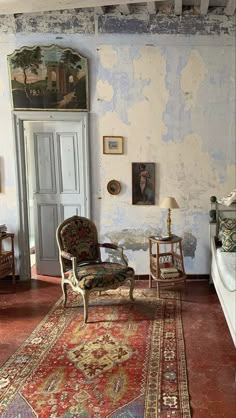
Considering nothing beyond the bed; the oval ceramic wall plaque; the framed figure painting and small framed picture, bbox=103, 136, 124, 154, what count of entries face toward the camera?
4

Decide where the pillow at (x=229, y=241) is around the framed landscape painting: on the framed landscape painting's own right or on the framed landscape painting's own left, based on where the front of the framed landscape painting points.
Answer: on the framed landscape painting's own left

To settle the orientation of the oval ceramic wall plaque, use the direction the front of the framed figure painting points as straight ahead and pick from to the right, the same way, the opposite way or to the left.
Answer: the same way

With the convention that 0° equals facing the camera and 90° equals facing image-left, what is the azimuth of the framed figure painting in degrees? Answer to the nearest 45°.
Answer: approximately 0°

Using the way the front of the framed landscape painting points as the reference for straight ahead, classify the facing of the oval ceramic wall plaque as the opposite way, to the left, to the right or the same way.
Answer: the same way

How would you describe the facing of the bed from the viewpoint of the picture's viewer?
facing the viewer

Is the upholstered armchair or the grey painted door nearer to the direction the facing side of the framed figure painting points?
the upholstered armchair

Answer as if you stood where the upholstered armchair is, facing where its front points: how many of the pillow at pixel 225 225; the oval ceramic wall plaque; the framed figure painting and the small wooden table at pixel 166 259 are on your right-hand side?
0

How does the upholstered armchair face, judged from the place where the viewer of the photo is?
facing the viewer and to the right of the viewer

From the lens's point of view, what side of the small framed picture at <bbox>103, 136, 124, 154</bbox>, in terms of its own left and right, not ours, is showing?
front

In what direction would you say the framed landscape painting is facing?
toward the camera

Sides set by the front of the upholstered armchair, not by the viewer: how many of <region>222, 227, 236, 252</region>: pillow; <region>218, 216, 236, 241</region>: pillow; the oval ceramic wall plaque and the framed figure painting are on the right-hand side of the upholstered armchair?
0

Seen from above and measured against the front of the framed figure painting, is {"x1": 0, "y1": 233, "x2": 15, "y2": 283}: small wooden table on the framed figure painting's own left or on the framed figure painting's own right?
on the framed figure painting's own right

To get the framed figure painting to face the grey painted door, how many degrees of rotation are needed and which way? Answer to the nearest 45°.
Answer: approximately 90° to its right
